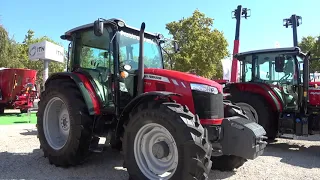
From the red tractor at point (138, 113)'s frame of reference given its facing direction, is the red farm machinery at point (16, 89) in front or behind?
behind

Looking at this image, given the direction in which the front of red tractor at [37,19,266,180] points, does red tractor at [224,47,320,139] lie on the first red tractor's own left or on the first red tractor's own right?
on the first red tractor's own left

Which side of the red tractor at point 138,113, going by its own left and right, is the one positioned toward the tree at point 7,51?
back

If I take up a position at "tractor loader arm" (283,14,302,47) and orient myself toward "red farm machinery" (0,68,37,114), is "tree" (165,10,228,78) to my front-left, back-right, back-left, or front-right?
front-right

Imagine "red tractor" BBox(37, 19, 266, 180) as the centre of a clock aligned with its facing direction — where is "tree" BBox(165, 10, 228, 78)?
The tree is roughly at 8 o'clock from the red tractor.

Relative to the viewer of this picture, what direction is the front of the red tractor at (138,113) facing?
facing the viewer and to the right of the viewer

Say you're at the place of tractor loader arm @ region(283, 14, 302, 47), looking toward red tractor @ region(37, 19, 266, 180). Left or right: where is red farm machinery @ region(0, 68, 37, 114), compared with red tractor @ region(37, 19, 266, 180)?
right

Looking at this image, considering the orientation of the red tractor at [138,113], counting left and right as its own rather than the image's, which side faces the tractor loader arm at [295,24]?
left

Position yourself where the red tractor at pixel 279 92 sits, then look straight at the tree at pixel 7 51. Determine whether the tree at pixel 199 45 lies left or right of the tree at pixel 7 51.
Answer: right
